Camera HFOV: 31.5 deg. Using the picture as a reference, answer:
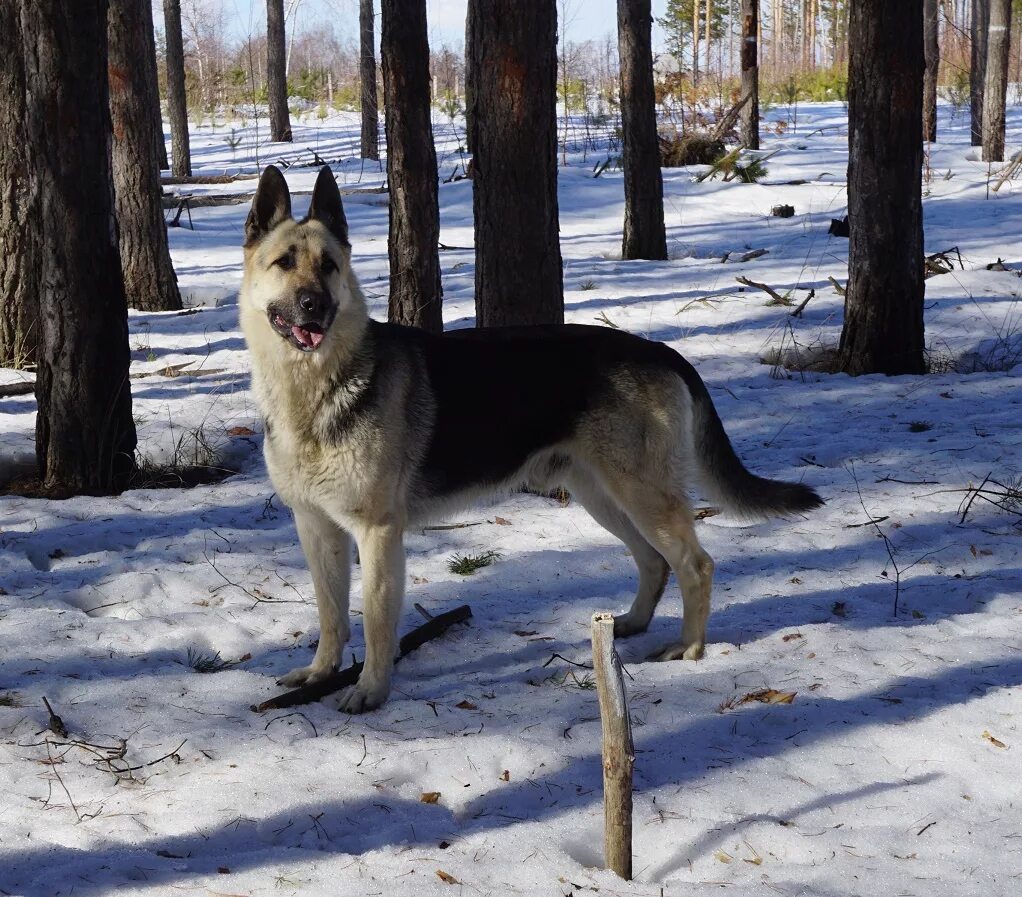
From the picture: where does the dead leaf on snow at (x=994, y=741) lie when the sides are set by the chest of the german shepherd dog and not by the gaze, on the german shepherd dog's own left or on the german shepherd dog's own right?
on the german shepherd dog's own left

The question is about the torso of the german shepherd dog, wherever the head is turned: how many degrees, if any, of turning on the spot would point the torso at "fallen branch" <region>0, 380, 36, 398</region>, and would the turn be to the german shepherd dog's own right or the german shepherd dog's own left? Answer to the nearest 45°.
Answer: approximately 90° to the german shepherd dog's own right

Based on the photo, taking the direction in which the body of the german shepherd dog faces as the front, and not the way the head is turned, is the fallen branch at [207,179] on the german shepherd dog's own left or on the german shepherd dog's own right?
on the german shepherd dog's own right

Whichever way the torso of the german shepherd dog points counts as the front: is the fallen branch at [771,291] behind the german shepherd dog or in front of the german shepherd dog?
behind

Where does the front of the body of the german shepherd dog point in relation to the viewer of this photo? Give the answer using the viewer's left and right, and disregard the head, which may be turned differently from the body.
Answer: facing the viewer and to the left of the viewer
